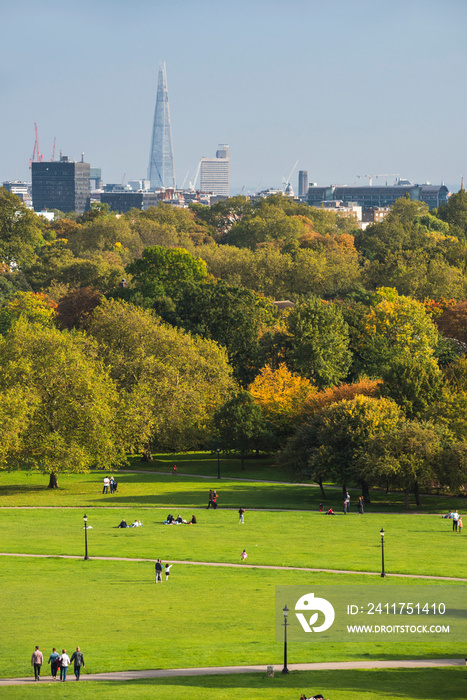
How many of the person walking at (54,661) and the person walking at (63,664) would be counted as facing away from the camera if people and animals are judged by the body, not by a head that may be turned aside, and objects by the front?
2

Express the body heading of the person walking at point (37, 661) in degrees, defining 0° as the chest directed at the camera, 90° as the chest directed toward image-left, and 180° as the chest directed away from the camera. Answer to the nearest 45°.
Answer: approximately 180°

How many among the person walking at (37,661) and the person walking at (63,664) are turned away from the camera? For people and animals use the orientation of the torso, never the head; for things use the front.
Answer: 2

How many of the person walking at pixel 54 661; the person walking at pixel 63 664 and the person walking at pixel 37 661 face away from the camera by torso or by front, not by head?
3

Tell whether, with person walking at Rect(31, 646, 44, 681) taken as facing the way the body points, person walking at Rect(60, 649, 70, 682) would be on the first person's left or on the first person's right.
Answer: on the first person's right

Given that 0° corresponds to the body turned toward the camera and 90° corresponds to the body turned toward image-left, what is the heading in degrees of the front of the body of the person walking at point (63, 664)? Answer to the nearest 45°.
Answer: approximately 180°

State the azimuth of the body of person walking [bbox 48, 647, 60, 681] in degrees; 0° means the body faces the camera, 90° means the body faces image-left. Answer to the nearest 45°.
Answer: approximately 180°

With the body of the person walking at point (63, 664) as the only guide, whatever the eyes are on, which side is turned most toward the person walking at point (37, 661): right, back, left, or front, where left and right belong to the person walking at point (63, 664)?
left
